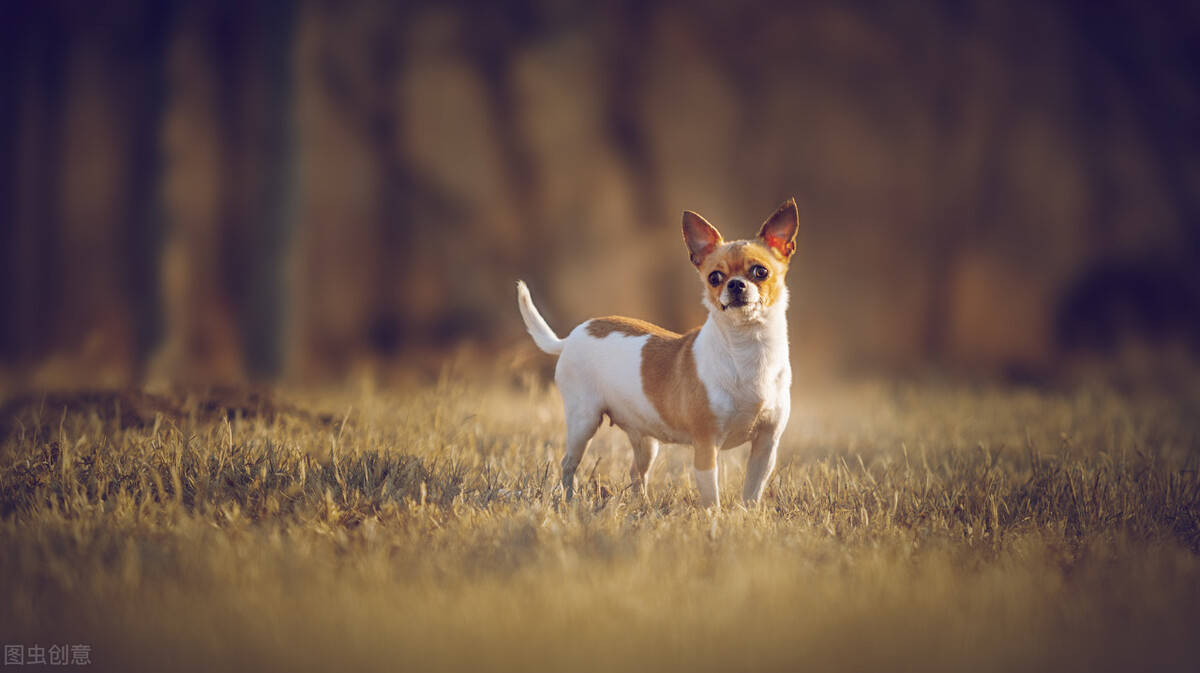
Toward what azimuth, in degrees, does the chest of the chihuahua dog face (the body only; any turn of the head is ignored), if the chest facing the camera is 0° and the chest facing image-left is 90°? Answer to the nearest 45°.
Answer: approximately 315°

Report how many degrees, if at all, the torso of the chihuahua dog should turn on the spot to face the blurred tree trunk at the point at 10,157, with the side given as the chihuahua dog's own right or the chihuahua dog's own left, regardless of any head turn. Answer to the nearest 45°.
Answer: approximately 180°

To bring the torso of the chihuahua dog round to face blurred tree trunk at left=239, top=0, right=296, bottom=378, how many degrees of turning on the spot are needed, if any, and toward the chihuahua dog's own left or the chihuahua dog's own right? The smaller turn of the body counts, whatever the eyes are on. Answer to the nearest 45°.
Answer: approximately 180°

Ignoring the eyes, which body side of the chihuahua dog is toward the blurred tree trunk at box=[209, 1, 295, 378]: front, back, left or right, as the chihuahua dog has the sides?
back

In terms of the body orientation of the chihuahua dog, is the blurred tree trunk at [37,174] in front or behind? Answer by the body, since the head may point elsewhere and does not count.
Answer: behind
